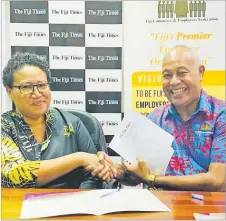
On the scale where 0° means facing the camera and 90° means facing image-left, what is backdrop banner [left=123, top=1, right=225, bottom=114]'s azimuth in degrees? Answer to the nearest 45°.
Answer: approximately 0°

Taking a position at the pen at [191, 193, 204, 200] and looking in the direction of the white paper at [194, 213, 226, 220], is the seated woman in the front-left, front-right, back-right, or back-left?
back-right

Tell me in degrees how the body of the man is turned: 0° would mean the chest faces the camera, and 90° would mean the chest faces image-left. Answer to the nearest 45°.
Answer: approximately 45°

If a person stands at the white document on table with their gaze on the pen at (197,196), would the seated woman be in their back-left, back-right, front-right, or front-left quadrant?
back-left
